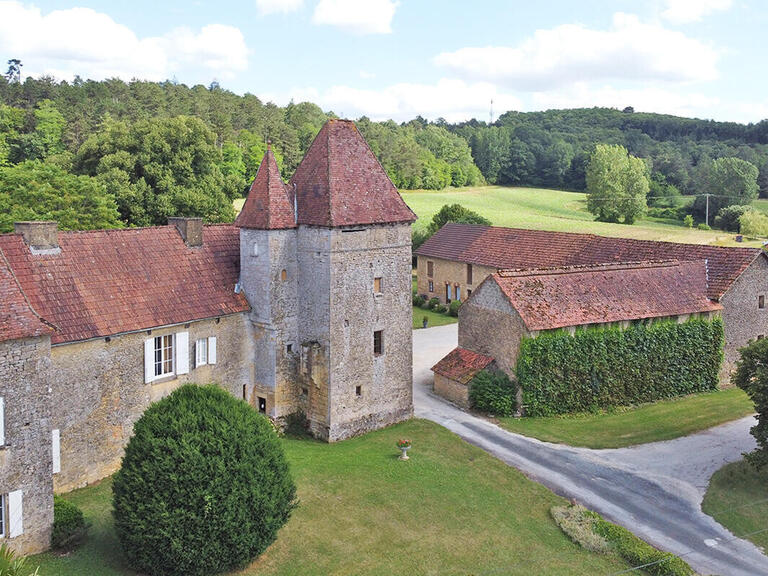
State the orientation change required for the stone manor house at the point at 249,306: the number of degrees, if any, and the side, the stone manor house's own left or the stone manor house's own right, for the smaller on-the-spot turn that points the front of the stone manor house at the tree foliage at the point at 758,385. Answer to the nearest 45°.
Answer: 0° — it already faces it

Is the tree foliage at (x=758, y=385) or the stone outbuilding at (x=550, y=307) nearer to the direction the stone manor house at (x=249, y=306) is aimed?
the tree foliage

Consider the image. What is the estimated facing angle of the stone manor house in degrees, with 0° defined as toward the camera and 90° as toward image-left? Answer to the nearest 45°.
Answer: approximately 315°

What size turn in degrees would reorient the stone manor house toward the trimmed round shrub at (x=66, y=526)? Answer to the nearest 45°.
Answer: approximately 90° to its right

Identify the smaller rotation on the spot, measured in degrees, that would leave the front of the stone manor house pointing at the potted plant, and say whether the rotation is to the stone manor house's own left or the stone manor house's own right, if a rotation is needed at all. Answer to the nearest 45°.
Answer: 0° — it already faces it

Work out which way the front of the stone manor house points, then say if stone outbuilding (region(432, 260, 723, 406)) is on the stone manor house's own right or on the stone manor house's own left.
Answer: on the stone manor house's own left

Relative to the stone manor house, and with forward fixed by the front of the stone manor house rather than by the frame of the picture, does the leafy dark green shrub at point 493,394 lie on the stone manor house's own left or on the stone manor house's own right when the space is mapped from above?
on the stone manor house's own left

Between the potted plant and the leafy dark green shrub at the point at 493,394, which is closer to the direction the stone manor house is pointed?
the potted plant
